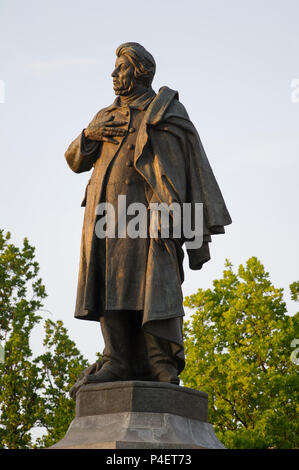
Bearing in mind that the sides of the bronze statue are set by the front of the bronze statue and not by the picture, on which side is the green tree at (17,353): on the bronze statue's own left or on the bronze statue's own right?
on the bronze statue's own right

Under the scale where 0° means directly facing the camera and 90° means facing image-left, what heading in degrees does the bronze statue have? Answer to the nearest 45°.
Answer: approximately 45°

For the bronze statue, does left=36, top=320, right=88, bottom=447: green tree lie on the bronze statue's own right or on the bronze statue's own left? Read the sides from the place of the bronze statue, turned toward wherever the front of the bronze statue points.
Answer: on the bronze statue's own right
